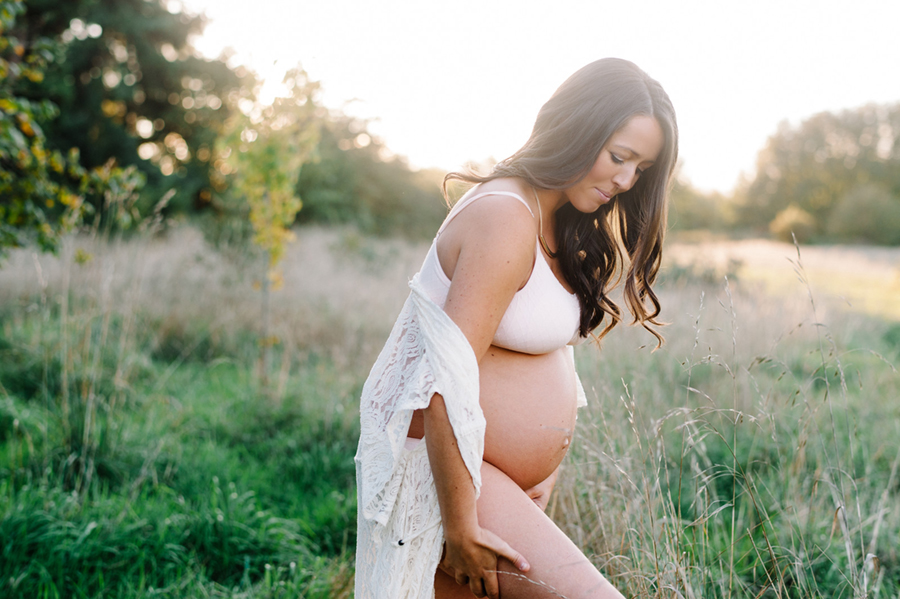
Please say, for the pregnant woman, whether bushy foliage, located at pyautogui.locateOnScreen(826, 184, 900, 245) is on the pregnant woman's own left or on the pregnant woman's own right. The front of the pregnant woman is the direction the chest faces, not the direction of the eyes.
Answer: on the pregnant woman's own left

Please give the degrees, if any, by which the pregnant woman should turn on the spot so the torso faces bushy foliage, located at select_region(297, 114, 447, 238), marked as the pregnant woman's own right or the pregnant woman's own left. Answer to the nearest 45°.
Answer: approximately 90° to the pregnant woman's own left

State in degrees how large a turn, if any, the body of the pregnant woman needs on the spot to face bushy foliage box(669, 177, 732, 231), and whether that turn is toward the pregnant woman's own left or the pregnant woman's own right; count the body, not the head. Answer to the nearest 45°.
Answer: approximately 90° to the pregnant woman's own left

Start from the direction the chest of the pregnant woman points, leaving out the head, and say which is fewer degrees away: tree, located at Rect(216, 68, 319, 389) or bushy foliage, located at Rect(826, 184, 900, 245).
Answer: the bushy foliage

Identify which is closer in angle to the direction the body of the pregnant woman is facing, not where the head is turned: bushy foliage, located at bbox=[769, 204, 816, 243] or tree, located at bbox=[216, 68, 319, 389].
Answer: the bushy foliage

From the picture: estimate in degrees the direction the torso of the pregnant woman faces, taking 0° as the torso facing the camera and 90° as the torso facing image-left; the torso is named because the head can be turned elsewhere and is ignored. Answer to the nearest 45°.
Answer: approximately 270°

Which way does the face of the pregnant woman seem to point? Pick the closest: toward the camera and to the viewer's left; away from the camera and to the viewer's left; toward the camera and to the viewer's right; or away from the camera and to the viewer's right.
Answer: toward the camera and to the viewer's right

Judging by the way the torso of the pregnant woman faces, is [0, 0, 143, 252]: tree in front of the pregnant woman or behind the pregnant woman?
behind

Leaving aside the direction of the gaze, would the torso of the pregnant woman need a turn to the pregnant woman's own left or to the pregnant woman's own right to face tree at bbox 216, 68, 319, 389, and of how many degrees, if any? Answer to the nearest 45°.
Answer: approximately 135° to the pregnant woman's own left
